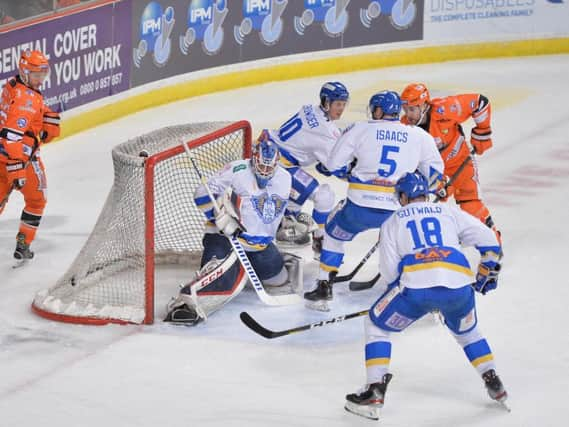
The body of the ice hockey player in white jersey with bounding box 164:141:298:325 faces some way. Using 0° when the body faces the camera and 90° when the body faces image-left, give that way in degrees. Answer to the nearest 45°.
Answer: approximately 0°

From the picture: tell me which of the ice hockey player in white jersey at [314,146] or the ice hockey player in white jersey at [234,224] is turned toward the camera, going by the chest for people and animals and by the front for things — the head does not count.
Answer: the ice hockey player in white jersey at [234,224]

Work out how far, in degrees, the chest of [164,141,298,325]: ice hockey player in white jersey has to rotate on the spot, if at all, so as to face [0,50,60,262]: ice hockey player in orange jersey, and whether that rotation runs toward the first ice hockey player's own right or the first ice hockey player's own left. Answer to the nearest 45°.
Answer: approximately 135° to the first ice hockey player's own right

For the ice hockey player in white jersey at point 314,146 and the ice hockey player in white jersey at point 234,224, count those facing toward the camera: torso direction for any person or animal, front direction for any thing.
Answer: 1

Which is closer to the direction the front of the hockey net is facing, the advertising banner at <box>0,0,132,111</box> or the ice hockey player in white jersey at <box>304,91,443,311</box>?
the ice hockey player in white jersey

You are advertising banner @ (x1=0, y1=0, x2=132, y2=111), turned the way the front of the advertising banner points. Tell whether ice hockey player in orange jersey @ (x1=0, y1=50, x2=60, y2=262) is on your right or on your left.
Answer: on your right

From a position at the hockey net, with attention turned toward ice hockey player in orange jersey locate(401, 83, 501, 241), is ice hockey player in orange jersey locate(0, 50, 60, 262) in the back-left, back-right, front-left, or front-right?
back-left

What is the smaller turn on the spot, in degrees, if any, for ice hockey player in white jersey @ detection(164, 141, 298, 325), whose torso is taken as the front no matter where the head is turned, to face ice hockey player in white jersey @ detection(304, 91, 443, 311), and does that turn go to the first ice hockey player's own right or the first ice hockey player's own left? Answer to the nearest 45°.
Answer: approximately 90° to the first ice hockey player's own left

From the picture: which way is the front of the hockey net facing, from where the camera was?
facing the viewer and to the right of the viewer

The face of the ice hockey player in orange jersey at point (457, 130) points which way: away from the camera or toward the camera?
toward the camera

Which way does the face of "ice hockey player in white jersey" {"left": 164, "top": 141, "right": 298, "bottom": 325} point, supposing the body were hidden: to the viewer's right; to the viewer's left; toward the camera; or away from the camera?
toward the camera

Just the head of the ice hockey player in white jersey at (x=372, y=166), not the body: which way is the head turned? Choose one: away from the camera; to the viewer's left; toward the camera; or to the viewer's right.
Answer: away from the camera

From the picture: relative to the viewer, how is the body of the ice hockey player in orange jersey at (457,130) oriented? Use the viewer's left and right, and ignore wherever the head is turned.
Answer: facing the viewer and to the left of the viewer
